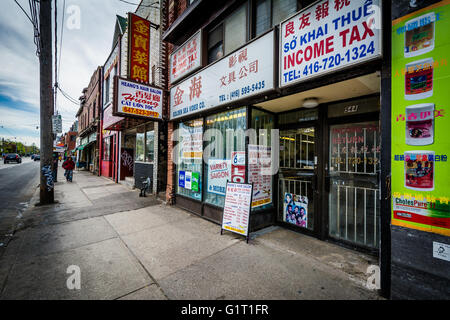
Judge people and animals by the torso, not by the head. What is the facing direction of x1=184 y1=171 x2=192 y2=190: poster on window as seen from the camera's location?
facing the viewer and to the left of the viewer

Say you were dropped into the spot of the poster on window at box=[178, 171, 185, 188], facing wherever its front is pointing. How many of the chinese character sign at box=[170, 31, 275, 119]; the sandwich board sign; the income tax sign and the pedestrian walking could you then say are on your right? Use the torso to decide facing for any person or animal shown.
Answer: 1

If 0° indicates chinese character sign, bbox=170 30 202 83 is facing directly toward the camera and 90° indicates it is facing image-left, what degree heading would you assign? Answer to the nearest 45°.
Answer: approximately 45°

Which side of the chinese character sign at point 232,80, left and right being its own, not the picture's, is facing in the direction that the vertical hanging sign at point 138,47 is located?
right

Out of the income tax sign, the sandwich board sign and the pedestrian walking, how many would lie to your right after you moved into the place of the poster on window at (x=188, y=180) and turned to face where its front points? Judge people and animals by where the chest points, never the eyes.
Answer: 1

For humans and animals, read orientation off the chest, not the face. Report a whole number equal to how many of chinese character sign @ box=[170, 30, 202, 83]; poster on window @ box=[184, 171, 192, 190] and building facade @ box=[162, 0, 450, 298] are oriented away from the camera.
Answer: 0

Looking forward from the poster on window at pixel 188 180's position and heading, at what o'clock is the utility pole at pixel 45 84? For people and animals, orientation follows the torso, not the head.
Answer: The utility pole is roughly at 2 o'clock from the poster on window.

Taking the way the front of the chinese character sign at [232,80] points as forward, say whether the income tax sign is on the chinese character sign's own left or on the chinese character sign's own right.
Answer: on the chinese character sign's own left

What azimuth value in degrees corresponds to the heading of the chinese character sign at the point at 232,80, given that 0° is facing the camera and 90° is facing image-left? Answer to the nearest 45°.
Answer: approximately 45°

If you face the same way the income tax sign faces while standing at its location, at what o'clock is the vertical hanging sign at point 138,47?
The vertical hanging sign is roughly at 2 o'clock from the income tax sign.

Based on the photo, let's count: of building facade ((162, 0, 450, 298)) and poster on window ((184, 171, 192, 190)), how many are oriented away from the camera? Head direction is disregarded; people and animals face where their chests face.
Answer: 0
